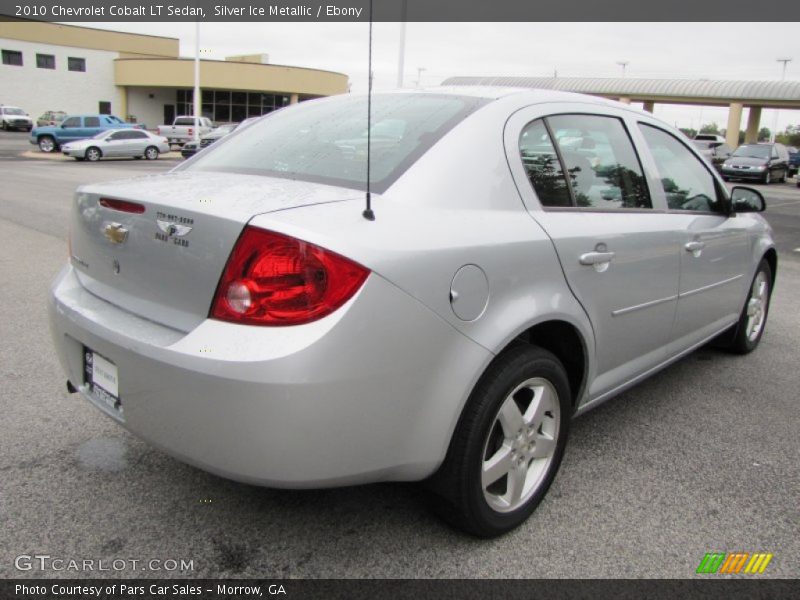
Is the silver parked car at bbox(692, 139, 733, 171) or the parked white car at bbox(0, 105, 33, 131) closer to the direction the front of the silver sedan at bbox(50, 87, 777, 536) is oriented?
the silver parked car

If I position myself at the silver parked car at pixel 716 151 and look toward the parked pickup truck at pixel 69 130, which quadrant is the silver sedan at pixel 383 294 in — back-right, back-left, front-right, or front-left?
front-left

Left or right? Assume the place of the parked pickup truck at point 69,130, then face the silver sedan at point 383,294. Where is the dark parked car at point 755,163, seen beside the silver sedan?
left

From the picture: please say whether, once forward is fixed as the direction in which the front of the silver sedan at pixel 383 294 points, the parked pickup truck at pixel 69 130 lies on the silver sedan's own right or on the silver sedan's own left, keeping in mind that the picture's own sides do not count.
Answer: on the silver sedan's own left

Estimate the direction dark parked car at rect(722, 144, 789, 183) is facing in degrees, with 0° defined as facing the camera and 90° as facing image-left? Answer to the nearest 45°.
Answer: approximately 45°

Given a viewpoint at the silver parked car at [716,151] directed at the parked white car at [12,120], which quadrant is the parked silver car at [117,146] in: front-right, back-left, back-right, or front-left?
front-left

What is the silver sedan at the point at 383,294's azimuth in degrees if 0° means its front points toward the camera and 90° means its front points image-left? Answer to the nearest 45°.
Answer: approximately 225°

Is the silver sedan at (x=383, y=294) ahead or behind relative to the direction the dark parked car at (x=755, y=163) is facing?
ahead
